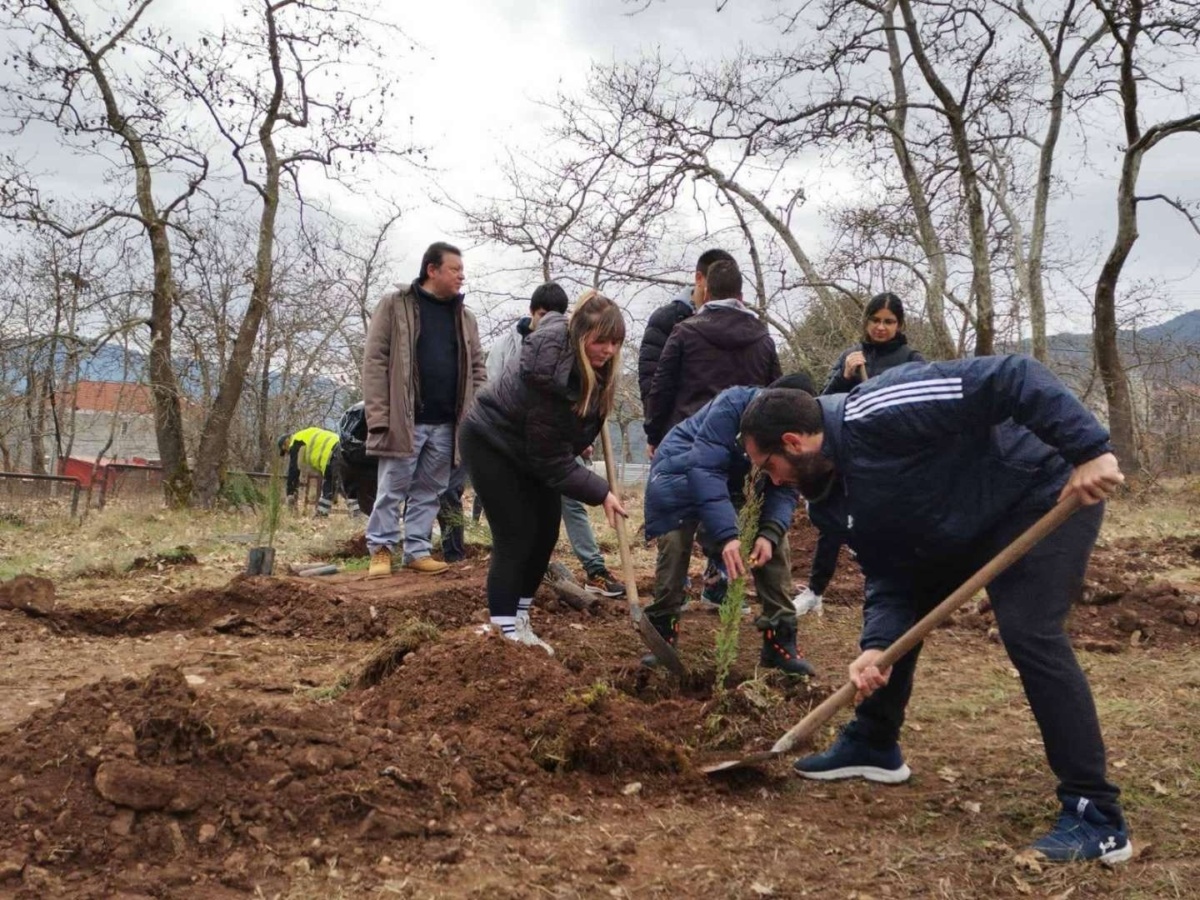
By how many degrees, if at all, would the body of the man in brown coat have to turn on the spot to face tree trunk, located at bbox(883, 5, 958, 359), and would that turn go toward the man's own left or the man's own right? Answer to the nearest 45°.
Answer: approximately 90° to the man's own left

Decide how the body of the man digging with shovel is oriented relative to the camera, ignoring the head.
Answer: to the viewer's left

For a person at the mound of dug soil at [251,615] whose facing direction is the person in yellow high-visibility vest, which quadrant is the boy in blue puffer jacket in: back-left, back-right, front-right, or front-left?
back-right

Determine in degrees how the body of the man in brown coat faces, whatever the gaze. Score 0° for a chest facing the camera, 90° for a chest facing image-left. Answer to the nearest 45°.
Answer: approximately 315°

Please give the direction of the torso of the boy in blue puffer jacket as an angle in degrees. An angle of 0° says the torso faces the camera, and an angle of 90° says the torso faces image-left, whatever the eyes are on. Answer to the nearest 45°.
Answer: approximately 315°

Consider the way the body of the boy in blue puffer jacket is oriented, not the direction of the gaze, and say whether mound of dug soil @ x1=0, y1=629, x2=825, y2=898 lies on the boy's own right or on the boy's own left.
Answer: on the boy's own right

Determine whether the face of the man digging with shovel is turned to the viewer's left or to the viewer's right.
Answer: to the viewer's left

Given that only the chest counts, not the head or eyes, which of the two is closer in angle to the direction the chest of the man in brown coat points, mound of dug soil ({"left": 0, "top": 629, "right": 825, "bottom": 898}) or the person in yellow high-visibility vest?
the mound of dug soil

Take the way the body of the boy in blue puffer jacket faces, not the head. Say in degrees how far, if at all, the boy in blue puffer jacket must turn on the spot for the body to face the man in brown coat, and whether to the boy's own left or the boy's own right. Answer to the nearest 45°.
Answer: approximately 180°

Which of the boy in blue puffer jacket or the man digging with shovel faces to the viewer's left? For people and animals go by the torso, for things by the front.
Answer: the man digging with shovel

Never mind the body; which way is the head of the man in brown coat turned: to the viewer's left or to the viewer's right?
to the viewer's right

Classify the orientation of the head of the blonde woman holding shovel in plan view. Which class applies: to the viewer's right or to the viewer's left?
to the viewer's right
